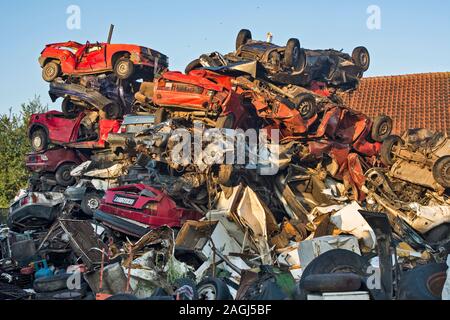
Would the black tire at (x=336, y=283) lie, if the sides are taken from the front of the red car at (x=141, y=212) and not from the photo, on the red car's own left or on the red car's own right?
on the red car's own right

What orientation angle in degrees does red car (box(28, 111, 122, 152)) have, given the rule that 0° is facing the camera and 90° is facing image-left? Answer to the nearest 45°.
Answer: approximately 270°

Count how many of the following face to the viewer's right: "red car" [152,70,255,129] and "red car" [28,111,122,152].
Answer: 1

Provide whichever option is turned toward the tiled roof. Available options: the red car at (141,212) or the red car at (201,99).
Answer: the red car at (141,212)

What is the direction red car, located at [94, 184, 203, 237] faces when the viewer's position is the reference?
facing away from the viewer and to the right of the viewer
